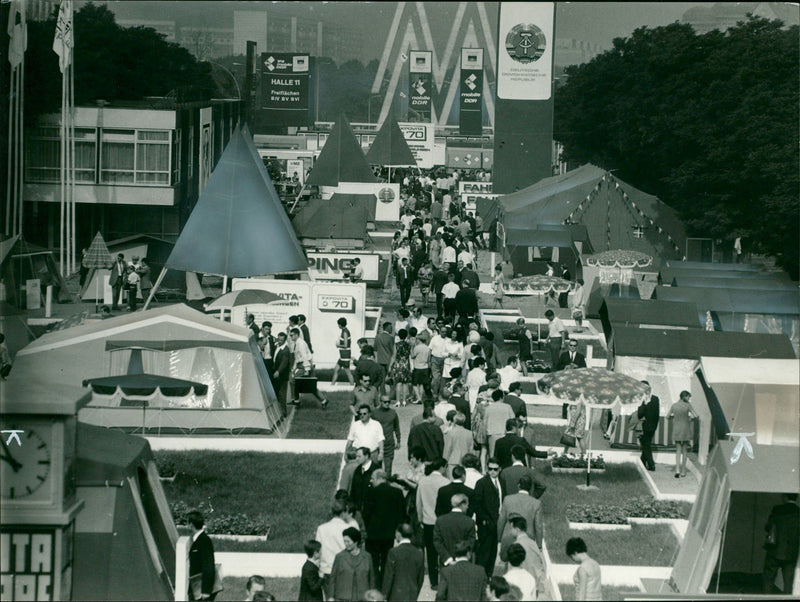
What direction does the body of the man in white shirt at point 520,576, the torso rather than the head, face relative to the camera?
away from the camera

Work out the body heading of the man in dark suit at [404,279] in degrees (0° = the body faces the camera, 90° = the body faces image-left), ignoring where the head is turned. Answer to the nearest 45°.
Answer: approximately 0°

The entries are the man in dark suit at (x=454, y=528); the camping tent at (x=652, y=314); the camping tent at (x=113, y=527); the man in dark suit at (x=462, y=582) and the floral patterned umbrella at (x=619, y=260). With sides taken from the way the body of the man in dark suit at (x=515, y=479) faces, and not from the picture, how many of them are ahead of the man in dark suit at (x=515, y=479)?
2
